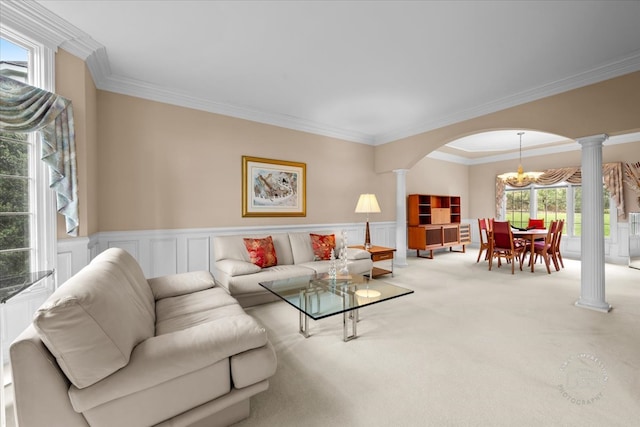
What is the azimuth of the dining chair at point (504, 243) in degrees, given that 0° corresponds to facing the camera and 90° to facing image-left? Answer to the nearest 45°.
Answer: approximately 225°

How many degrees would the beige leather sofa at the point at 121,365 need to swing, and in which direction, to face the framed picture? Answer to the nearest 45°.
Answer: approximately 45° to its left

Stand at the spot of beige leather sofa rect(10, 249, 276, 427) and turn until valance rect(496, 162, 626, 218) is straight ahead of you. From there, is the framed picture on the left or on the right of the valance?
left

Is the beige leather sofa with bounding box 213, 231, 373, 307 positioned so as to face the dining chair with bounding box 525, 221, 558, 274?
no

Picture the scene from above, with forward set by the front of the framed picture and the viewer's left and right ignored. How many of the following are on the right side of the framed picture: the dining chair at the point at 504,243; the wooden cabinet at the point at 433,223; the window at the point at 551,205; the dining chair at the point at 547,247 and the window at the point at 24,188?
1

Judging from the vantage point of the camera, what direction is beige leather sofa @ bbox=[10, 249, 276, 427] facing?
facing to the right of the viewer

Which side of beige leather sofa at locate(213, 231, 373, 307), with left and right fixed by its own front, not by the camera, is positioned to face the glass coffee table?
front

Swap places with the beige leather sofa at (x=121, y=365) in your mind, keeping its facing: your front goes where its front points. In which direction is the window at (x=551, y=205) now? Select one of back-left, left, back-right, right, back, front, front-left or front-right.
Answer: front

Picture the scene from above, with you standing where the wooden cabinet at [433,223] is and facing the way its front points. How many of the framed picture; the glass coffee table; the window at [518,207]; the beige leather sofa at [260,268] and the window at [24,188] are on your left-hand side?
1

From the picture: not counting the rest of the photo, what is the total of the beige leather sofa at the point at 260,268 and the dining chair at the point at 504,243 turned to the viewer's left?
0

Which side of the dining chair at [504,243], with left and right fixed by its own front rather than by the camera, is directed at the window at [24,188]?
back

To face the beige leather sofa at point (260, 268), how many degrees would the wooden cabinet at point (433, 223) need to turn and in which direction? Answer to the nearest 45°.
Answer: approximately 90° to its right

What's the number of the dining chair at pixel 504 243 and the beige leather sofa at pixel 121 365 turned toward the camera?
0

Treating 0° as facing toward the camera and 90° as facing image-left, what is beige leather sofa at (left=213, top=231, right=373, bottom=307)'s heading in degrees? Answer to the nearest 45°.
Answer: approximately 315°

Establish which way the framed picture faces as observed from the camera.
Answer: facing the viewer and to the right of the viewer

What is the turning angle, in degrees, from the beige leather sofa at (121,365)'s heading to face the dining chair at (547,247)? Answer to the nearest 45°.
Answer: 0° — it already faces it

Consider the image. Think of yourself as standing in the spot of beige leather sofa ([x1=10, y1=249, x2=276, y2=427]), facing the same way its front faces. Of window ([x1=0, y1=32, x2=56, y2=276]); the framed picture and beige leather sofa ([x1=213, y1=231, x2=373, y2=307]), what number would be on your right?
0
